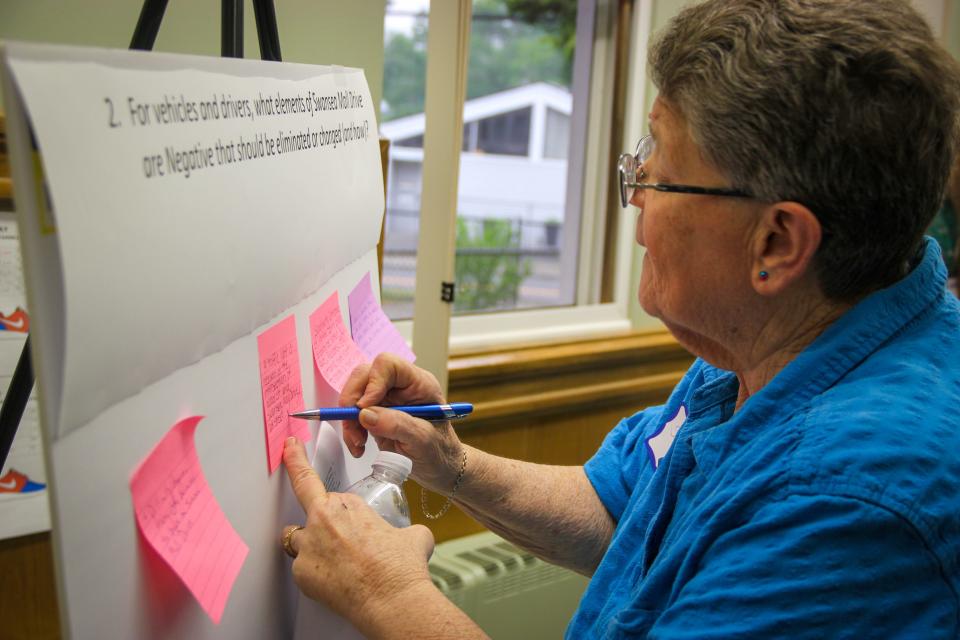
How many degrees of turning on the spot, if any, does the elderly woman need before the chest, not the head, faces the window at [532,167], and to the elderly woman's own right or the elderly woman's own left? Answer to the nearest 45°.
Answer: approximately 90° to the elderly woman's own right

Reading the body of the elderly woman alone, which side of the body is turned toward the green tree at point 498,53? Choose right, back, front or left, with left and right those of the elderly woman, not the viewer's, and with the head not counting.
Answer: right

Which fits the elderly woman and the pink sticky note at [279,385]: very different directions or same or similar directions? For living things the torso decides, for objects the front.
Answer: very different directions

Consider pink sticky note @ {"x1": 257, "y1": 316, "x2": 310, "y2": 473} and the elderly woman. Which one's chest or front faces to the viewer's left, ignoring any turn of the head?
the elderly woman

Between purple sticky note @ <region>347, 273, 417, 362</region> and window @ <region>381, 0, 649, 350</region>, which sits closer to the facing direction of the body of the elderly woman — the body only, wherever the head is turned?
the purple sticky note

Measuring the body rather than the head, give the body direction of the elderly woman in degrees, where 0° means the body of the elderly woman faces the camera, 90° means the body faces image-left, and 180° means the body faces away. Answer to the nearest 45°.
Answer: approximately 90°

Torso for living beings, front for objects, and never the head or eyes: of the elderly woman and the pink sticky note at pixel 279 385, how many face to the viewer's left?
1
